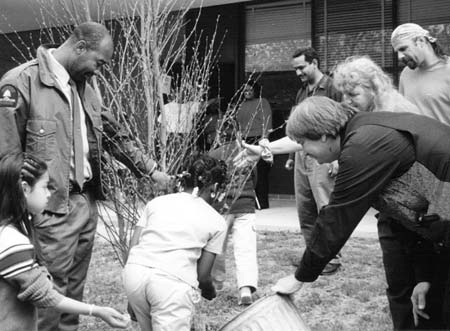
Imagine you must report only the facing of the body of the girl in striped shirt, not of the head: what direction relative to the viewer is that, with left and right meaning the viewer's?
facing to the right of the viewer

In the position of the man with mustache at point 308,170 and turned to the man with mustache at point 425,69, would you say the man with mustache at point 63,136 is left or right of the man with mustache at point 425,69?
right

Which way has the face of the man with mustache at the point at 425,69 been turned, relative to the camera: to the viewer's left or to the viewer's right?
to the viewer's left

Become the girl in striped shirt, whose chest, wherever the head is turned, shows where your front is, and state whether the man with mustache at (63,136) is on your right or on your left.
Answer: on your left

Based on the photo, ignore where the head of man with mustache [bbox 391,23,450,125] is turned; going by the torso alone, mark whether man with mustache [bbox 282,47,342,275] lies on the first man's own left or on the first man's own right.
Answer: on the first man's own right

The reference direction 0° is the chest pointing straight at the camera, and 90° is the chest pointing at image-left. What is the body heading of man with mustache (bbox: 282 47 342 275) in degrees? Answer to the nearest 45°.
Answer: approximately 45°

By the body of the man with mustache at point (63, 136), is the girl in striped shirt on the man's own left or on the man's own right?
on the man's own right

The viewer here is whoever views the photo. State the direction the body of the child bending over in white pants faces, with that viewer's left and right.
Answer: facing away from the viewer and to the right of the viewer

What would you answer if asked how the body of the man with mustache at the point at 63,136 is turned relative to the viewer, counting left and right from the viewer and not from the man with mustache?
facing the viewer and to the right of the viewer

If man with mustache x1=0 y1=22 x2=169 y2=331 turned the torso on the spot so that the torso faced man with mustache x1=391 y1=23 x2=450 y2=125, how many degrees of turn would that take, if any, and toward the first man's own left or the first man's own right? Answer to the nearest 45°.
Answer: approximately 45° to the first man's own left

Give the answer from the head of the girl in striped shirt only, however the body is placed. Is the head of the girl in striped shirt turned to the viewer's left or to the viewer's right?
to the viewer's right

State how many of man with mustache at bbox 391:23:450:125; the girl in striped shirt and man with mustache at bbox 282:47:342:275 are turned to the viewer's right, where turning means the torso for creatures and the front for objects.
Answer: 1

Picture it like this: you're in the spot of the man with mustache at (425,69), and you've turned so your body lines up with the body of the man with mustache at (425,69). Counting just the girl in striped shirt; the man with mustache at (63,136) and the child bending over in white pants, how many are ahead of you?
3
